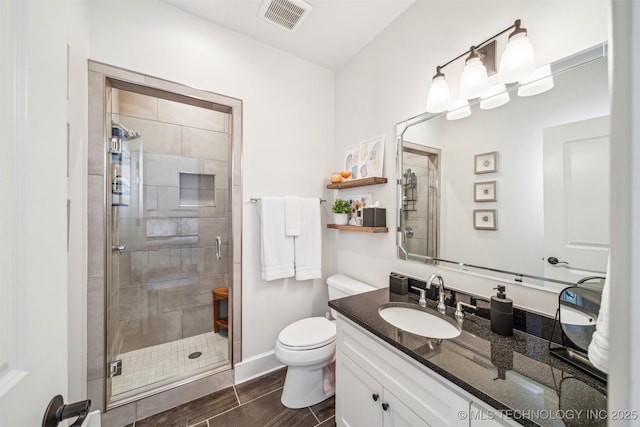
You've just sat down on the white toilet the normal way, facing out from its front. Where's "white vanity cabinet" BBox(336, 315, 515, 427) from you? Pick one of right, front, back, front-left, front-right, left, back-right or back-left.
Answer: left

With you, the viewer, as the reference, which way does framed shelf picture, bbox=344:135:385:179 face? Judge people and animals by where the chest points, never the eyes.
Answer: facing the viewer and to the left of the viewer

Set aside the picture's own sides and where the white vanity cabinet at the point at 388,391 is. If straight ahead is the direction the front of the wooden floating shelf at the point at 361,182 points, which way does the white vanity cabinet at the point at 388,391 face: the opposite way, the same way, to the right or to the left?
the same way

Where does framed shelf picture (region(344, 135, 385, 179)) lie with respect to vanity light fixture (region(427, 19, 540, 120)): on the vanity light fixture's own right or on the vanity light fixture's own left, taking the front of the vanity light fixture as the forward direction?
on the vanity light fixture's own right

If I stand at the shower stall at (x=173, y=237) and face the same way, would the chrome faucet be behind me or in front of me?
in front

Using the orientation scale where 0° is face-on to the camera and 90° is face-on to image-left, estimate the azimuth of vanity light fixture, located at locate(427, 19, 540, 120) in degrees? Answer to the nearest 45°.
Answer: approximately 45°

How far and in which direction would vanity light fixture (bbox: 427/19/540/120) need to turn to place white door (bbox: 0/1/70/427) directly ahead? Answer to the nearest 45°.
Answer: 0° — it already faces it
